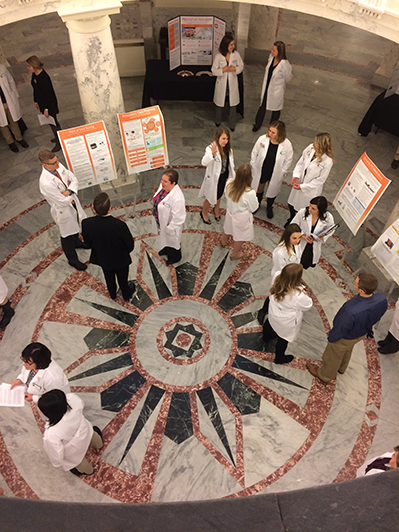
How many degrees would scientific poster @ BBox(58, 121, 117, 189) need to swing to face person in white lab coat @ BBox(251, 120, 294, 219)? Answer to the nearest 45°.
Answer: approximately 90° to its left

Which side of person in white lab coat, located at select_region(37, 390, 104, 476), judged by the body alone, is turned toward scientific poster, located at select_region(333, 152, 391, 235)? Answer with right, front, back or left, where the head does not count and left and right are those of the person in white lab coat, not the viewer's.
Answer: right

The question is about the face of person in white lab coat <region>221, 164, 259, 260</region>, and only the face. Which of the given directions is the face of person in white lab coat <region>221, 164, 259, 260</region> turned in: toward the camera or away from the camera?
away from the camera

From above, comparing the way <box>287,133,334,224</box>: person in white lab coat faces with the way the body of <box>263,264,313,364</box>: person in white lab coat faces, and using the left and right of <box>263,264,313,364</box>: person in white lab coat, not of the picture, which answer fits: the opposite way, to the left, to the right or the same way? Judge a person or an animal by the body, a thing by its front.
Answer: the opposite way

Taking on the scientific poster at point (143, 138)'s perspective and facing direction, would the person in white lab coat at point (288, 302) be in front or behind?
in front

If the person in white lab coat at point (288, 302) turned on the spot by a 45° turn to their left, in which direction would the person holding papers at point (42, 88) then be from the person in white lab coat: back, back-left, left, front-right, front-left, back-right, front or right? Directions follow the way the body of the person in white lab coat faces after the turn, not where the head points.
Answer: front-left

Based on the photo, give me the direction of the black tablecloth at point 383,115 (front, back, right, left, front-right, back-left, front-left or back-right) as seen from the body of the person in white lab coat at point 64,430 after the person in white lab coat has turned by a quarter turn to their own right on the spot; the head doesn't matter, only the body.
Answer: front

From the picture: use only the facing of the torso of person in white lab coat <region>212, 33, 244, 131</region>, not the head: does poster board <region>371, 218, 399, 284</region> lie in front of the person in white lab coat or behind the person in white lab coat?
in front

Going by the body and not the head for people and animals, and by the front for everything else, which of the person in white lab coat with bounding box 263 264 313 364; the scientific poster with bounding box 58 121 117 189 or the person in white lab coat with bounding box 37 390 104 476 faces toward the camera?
the scientific poster

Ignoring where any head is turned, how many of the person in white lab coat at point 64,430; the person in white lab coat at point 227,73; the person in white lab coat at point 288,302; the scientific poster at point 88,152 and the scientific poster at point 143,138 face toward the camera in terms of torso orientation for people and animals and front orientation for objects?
3

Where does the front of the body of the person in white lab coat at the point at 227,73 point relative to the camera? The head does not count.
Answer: toward the camera

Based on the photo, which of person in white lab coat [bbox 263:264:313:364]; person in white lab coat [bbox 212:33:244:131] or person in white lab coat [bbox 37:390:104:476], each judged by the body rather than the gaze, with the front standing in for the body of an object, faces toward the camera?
person in white lab coat [bbox 212:33:244:131]

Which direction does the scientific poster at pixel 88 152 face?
toward the camera
